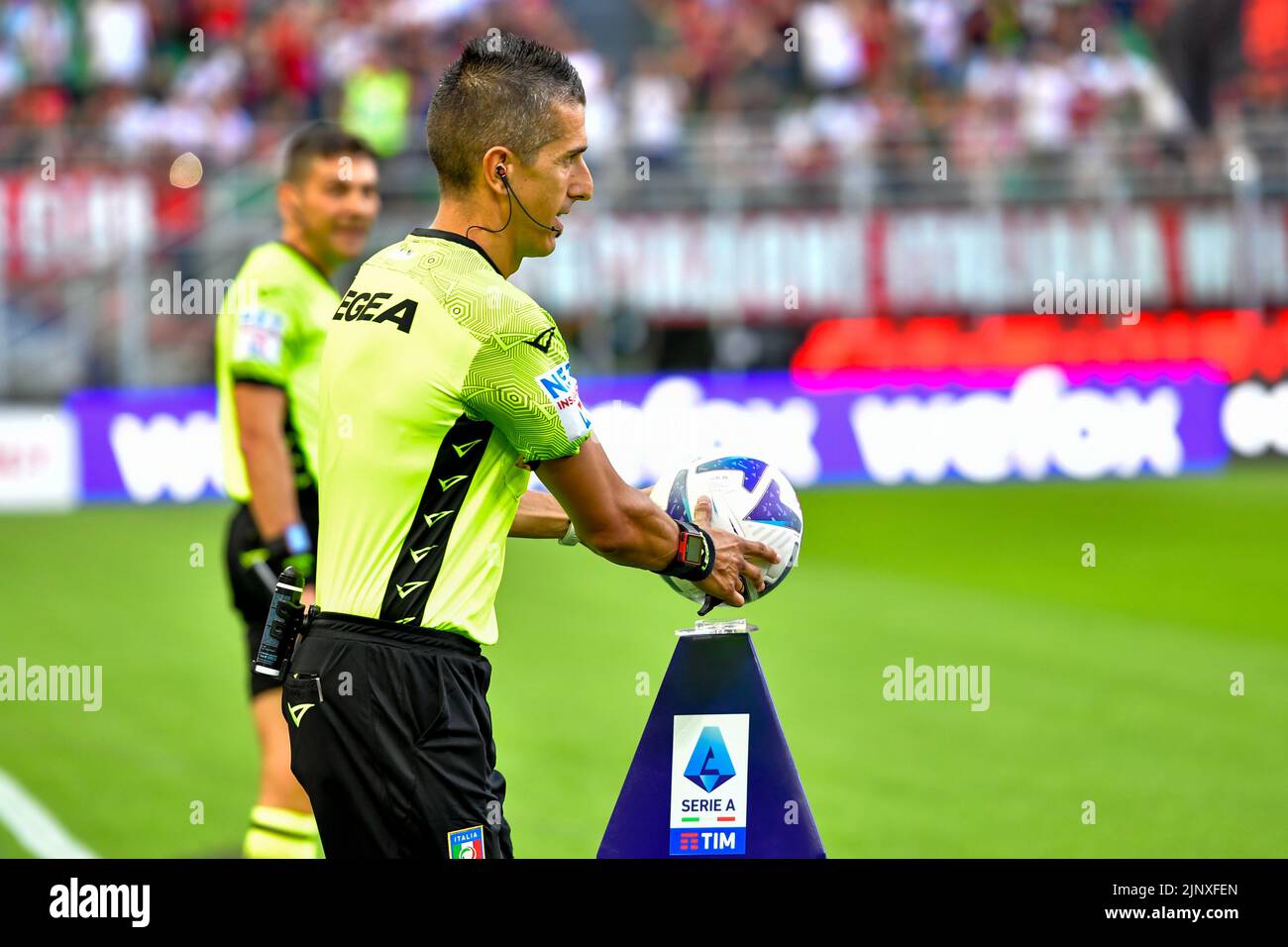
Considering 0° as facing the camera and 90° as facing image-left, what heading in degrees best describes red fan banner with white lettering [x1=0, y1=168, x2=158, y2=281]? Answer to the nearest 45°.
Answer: approximately 0°

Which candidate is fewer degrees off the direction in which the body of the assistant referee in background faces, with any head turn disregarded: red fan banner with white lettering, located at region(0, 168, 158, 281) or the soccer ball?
the soccer ball

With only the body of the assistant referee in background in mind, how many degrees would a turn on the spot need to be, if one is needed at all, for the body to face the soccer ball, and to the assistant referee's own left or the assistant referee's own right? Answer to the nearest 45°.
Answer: approximately 45° to the assistant referee's own right

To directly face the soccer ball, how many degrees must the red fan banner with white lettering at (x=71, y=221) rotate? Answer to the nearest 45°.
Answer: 0° — it already faces it

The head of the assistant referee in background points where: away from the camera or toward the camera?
toward the camera

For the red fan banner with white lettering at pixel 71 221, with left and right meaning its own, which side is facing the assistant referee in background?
front

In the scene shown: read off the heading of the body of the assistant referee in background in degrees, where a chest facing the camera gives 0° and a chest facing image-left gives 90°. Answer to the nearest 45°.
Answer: approximately 270°

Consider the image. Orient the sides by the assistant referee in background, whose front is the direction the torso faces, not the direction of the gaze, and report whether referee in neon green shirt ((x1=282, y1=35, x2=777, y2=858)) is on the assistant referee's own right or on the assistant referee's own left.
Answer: on the assistant referee's own right

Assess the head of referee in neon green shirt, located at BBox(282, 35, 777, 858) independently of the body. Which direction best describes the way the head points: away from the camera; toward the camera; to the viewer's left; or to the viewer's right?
to the viewer's right

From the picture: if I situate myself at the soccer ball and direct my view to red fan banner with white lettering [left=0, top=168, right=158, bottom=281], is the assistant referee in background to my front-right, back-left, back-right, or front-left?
front-left
